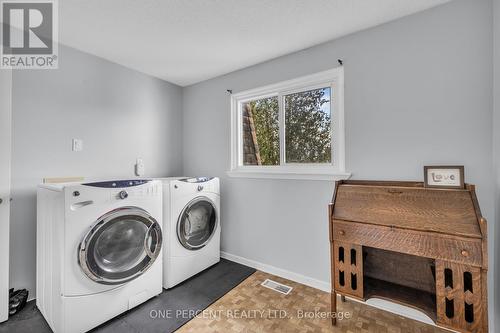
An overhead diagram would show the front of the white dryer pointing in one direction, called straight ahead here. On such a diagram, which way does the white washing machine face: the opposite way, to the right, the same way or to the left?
the same way

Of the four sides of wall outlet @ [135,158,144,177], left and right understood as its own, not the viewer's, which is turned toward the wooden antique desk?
front

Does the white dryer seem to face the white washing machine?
no

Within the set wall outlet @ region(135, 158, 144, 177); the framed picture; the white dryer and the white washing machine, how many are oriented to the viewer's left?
0

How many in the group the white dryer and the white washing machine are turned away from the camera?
0

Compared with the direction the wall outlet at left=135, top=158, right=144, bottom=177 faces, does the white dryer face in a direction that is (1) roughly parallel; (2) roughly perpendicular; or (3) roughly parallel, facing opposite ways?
roughly parallel

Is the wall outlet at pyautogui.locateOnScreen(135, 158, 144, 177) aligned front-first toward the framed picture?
yes

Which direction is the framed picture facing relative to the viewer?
toward the camera

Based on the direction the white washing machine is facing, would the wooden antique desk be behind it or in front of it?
in front

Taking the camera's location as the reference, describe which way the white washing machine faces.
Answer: facing the viewer and to the right of the viewer

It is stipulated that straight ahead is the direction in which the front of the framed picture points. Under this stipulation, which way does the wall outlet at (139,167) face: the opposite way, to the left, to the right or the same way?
to the left

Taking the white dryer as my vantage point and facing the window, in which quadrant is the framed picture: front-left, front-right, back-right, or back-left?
front-right

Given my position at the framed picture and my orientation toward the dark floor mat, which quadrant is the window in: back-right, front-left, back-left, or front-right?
front-right

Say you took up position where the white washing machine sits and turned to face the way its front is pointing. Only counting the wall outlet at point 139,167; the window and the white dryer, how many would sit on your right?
0
